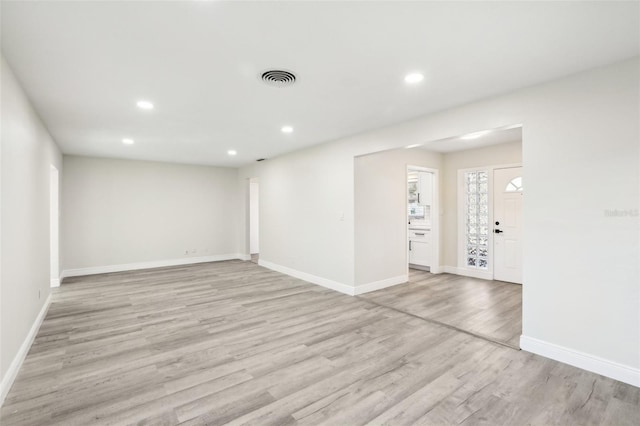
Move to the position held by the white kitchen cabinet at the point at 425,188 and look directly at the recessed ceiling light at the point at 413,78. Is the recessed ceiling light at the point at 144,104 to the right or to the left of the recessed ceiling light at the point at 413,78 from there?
right

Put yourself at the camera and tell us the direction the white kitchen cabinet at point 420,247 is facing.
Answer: facing the viewer and to the left of the viewer

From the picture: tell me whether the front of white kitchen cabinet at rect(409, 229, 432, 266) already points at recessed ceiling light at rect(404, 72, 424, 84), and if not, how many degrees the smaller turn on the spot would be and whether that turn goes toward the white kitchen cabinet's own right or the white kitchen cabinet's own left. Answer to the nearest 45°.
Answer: approximately 45° to the white kitchen cabinet's own left

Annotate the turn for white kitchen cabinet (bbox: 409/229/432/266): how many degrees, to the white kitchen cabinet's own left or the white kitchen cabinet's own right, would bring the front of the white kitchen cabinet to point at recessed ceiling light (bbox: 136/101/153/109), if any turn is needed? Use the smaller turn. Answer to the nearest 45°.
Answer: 0° — it already faces it
